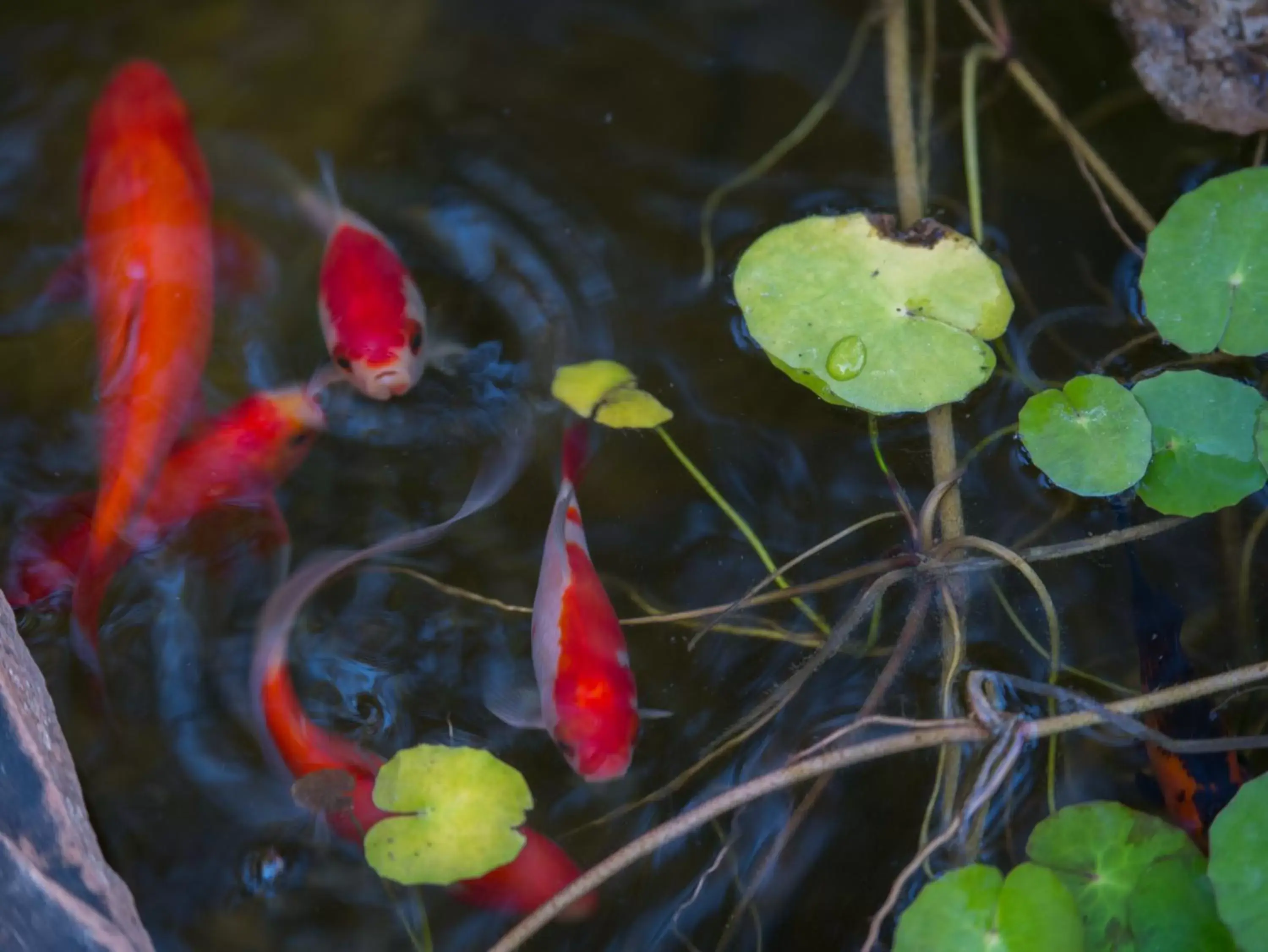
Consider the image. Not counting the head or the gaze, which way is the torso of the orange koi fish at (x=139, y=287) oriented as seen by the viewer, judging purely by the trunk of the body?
away from the camera

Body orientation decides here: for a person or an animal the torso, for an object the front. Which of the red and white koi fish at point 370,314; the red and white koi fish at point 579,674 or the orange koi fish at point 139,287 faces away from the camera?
the orange koi fish

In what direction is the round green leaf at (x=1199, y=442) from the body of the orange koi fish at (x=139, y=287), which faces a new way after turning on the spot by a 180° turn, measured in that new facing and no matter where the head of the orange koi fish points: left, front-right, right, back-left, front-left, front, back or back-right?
front-left

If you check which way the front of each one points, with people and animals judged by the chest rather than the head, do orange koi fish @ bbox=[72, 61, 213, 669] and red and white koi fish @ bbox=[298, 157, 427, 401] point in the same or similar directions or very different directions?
very different directions

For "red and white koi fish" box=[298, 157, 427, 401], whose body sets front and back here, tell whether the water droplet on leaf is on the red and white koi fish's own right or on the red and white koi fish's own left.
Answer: on the red and white koi fish's own left

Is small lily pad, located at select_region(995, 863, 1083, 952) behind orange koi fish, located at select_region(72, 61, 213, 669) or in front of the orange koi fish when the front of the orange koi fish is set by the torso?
behind

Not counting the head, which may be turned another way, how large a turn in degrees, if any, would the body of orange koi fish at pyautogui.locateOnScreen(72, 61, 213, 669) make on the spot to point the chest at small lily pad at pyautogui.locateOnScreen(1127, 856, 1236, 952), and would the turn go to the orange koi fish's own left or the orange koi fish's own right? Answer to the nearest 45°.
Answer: approximately 135° to the orange koi fish's own right

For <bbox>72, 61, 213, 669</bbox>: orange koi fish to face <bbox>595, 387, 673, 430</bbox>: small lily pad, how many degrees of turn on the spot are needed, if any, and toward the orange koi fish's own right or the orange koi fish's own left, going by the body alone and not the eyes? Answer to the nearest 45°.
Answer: approximately 135° to the orange koi fish's own right

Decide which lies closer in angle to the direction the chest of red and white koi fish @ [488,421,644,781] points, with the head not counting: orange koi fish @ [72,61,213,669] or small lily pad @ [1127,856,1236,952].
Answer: the small lily pad

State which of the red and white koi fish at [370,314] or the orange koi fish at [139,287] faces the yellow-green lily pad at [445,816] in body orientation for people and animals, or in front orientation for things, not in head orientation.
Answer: the red and white koi fish
